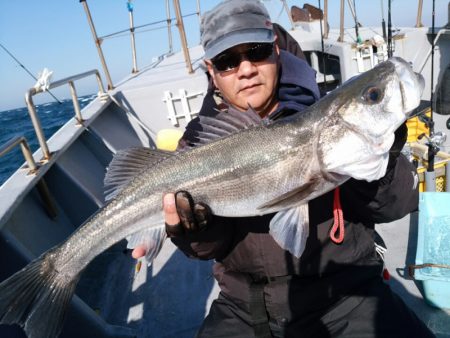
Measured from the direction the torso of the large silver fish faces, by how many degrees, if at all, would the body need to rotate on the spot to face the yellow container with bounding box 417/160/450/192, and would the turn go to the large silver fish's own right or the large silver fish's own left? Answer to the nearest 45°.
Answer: approximately 45° to the large silver fish's own left

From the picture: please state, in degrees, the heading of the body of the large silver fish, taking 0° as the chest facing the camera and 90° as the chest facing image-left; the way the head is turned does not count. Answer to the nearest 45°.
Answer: approximately 270°

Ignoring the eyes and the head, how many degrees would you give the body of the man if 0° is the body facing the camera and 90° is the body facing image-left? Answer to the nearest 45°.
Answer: approximately 0°

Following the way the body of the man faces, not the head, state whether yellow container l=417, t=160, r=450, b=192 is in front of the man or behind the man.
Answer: behind
